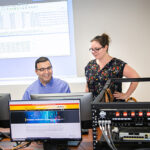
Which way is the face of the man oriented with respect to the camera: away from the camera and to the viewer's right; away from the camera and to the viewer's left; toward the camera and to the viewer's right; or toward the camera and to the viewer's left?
toward the camera and to the viewer's right

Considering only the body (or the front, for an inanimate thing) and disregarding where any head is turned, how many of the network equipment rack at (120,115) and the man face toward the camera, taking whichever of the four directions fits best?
2

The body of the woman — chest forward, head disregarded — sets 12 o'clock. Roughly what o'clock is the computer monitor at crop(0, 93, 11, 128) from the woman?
The computer monitor is roughly at 12 o'clock from the woman.

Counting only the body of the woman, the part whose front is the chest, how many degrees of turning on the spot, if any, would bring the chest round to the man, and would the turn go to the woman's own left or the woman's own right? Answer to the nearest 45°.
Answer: approximately 45° to the woman's own right

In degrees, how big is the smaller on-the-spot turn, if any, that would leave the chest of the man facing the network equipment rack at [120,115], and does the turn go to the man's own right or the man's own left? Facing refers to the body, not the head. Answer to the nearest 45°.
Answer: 0° — they already face it

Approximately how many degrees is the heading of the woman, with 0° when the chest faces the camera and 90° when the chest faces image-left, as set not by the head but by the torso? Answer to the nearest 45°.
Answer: approximately 45°

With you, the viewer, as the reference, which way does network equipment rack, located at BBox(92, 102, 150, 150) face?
facing the viewer

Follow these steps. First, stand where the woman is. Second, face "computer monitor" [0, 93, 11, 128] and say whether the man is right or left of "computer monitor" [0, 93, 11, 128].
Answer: right

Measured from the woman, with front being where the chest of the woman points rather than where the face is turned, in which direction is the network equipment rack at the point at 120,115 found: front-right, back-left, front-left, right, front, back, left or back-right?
front-left

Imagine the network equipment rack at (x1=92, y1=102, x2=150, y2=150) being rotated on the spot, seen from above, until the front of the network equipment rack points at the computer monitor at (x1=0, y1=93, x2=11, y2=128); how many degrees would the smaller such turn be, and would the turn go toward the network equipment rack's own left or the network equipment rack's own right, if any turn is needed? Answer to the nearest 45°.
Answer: approximately 135° to the network equipment rack's own right

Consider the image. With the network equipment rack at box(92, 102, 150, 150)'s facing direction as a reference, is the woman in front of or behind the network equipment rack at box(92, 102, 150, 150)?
behind

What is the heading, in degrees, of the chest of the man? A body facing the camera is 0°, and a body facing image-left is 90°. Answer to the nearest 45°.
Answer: approximately 0°
